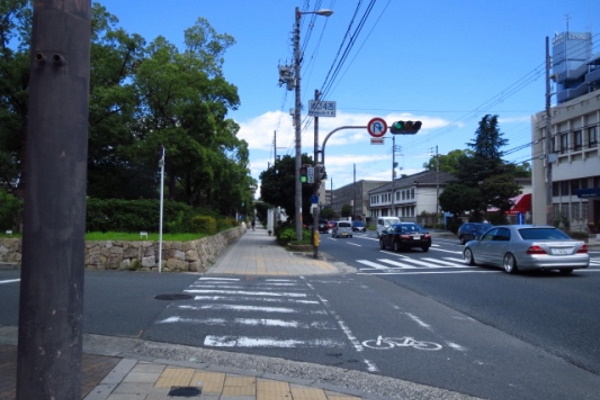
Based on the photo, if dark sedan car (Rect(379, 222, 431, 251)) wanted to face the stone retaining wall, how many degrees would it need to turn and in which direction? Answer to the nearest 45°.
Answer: approximately 90° to its left

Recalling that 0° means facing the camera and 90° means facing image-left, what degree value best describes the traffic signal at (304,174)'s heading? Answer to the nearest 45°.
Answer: approximately 0°

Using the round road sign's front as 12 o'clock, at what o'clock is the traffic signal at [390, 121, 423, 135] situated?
The traffic signal is roughly at 10 o'clock from the round road sign.

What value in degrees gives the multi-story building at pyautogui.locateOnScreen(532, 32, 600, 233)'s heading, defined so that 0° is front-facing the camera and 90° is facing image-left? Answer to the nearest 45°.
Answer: approximately 45°

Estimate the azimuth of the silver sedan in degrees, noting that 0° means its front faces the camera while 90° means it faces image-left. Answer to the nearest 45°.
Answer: approximately 135°

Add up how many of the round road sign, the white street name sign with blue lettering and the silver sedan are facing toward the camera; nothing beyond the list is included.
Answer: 2

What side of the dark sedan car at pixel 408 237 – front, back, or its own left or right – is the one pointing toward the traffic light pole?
left

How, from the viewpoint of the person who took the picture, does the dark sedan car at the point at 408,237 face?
facing away from the viewer and to the left of the viewer

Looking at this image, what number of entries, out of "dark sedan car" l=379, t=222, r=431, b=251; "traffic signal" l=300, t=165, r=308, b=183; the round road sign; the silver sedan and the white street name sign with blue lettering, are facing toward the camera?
3

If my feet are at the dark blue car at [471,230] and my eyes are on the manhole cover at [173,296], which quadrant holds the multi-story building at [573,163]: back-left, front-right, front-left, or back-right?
back-left
